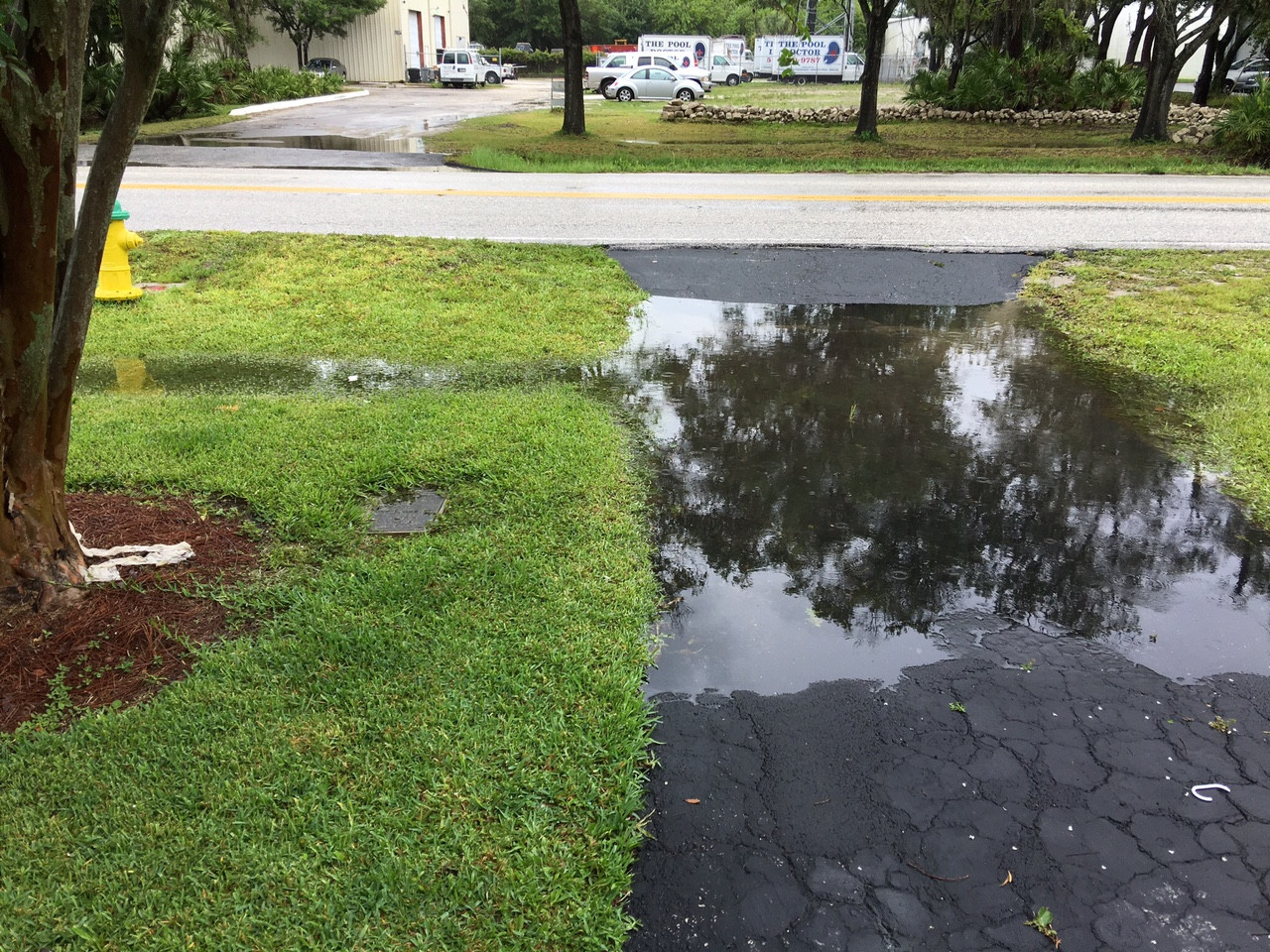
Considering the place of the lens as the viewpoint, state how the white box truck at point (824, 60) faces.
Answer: facing to the right of the viewer

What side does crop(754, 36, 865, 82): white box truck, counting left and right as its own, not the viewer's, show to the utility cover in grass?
right

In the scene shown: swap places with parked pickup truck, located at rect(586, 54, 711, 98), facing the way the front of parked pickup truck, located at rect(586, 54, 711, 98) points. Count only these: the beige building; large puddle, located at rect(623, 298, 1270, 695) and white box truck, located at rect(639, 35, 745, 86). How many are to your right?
1

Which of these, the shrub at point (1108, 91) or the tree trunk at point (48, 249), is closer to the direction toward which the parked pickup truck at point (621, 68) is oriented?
the shrub

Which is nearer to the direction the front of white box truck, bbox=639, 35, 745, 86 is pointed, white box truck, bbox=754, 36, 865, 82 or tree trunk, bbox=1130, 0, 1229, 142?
the white box truck

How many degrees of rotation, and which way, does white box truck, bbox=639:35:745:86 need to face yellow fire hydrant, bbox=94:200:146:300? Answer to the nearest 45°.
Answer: approximately 90° to its right

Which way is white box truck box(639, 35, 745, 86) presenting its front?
to the viewer's right
